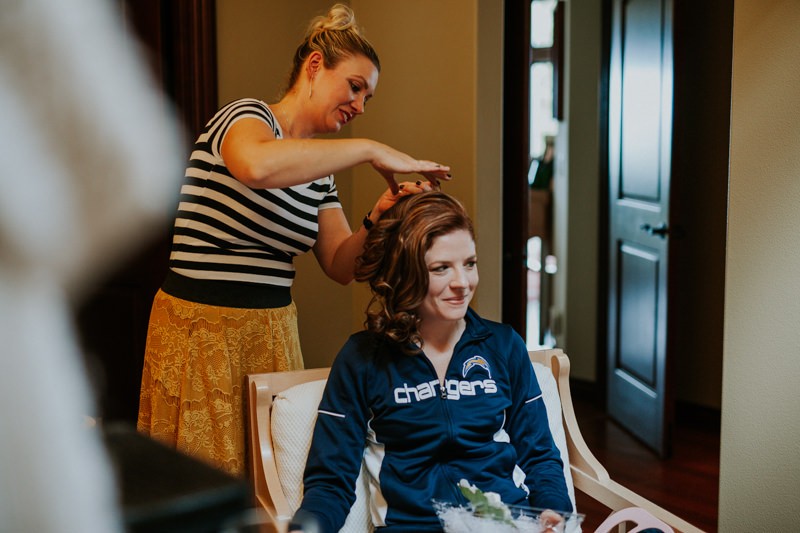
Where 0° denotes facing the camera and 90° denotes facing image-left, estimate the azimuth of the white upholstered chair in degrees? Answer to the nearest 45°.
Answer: approximately 315°

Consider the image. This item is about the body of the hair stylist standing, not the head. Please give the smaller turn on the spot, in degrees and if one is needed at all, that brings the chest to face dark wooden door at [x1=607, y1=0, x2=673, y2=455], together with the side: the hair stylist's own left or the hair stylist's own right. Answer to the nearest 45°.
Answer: approximately 90° to the hair stylist's own left

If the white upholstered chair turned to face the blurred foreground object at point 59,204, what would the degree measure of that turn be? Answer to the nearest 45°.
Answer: approximately 45° to its right

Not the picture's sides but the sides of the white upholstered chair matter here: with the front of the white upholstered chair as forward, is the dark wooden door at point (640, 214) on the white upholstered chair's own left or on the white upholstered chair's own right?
on the white upholstered chair's own left

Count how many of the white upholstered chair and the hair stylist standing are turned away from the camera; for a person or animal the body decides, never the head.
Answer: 0
